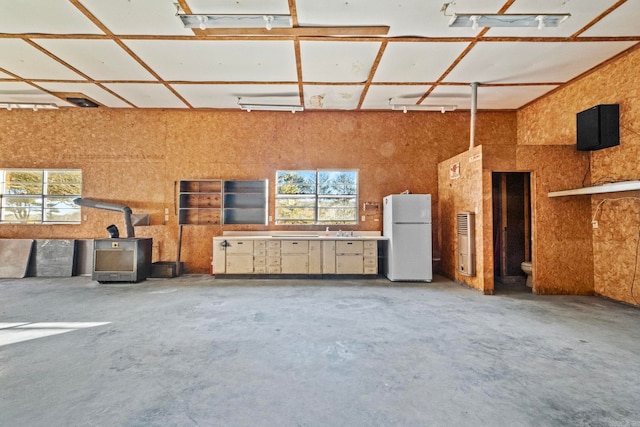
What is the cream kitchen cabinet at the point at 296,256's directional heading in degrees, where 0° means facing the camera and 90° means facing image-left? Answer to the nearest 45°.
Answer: approximately 0°

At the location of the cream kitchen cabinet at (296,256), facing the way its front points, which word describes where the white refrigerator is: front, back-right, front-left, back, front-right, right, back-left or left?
left

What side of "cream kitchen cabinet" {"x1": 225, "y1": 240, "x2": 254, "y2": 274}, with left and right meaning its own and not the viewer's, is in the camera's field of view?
front

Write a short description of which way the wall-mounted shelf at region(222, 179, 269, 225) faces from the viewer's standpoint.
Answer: facing the viewer

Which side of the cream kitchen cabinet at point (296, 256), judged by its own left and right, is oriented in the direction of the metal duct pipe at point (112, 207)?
right

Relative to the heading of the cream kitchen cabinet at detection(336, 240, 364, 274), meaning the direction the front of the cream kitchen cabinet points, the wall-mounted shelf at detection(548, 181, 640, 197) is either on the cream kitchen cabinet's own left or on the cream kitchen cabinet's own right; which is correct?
on the cream kitchen cabinet's own left

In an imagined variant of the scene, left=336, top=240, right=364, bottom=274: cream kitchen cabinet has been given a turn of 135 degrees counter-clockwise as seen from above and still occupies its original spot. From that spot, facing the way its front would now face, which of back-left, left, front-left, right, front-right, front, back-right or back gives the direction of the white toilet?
front-right

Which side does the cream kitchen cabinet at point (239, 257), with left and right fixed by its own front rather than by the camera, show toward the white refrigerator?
left

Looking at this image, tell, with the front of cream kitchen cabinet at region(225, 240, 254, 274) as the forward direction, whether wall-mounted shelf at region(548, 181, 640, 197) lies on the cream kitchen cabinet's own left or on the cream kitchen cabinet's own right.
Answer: on the cream kitchen cabinet's own left

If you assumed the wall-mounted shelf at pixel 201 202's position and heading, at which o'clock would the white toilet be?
The white toilet is roughly at 10 o'clock from the wall-mounted shelf.

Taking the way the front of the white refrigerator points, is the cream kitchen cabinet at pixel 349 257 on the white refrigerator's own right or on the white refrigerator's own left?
on the white refrigerator's own right

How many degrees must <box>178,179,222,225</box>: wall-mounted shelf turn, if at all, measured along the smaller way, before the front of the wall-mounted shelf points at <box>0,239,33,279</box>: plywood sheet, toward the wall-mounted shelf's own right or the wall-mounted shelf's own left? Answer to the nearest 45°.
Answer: approximately 90° to the wall-mounted shelf's own right

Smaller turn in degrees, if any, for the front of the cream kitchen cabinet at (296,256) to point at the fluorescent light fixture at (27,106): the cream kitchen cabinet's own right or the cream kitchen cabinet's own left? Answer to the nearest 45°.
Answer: approximately 90° to the cream kitchen cabinet's own right

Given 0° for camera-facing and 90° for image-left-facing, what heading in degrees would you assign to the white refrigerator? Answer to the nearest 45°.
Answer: approximately 0°

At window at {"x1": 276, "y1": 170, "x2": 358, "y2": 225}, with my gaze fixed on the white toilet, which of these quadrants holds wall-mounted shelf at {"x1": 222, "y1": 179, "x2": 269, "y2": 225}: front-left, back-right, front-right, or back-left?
back-right

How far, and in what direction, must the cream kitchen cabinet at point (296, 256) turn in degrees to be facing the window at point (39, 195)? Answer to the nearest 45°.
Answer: approximately 90° to its right
